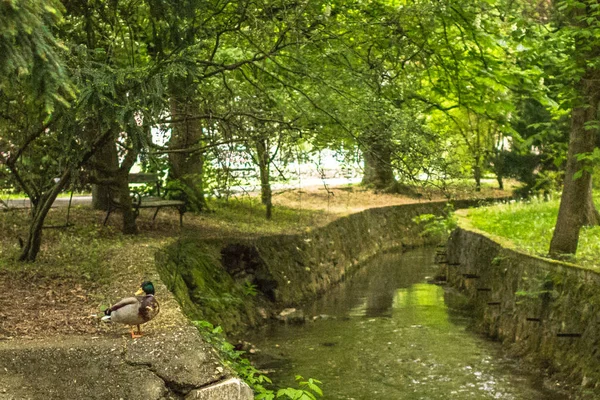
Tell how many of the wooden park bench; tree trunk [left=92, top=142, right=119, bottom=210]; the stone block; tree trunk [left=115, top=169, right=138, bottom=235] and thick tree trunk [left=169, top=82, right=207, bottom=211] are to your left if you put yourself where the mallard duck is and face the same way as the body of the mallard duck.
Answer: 4

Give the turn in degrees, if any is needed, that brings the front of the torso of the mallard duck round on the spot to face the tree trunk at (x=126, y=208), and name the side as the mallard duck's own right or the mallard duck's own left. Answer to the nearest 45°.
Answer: approximately 90° to the mallard duck's own left

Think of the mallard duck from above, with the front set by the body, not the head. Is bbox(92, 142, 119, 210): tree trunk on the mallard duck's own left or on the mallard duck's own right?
on the mallard duck's own left

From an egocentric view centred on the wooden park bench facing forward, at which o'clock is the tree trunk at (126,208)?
The tree trunk is roughly at 2 o'clock from the wooden park bench.

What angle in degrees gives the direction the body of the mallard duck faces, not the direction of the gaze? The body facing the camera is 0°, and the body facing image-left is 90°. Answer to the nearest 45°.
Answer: approximately 270°

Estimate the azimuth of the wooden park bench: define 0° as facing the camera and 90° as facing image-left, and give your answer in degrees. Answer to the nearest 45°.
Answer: approximately 315°

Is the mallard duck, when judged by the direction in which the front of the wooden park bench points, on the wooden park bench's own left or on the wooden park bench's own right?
on the wooden park bench's own right
